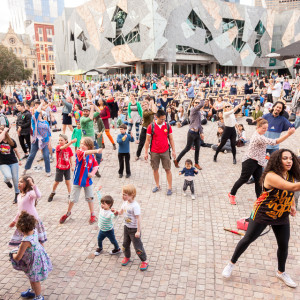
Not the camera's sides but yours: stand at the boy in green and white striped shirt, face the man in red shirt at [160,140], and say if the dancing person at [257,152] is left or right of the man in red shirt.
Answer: right

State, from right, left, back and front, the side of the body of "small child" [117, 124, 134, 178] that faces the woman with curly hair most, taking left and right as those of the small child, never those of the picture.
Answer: front

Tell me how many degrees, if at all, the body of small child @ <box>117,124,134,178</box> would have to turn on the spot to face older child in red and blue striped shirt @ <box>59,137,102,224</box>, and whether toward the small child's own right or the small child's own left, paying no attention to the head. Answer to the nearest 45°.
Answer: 0° — they already face them

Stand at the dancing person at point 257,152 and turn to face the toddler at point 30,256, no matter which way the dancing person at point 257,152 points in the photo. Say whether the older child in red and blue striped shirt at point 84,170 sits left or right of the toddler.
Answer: right

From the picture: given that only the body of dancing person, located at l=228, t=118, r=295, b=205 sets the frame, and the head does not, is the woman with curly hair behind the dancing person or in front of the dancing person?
in front

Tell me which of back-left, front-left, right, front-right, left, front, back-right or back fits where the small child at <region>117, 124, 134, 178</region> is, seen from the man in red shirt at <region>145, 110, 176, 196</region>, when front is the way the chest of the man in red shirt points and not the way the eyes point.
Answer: back-right

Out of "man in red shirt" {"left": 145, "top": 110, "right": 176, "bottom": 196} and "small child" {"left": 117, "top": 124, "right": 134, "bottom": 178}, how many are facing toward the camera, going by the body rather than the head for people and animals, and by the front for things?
2

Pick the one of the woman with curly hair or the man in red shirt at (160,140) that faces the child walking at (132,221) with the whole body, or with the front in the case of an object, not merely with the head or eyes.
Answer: the man in red shirt
